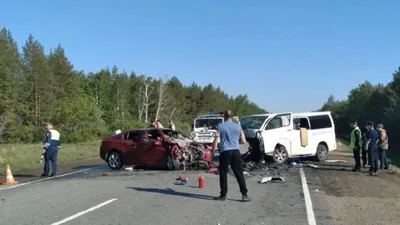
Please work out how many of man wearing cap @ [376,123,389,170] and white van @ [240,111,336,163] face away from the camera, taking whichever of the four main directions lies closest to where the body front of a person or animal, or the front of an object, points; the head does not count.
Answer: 0

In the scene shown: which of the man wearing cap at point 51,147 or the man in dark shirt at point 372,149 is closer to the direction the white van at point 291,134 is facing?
the man wearing cap

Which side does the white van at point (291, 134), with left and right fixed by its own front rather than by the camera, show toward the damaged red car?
front

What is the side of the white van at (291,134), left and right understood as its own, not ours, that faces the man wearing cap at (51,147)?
front

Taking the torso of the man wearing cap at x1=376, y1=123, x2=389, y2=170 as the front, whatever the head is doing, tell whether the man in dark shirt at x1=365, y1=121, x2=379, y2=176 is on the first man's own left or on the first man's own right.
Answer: on the first man's own left

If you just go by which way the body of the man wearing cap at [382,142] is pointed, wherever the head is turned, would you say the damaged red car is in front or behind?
in front

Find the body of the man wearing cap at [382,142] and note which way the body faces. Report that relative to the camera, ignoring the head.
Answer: to the viewer's left

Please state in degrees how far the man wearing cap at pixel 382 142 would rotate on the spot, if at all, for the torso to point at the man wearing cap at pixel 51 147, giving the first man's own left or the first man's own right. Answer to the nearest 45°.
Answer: approximately 45° to the first man's own left
